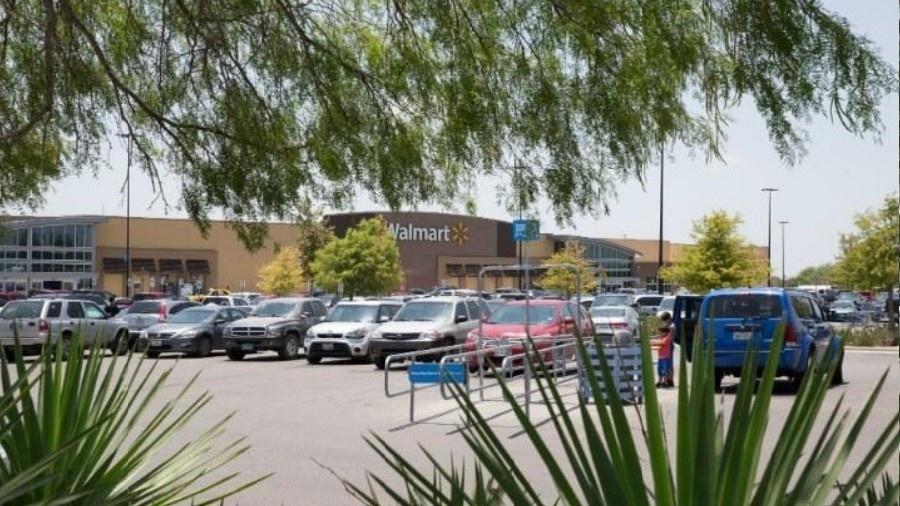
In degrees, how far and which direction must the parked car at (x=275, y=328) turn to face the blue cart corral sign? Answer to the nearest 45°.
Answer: approximately 45° to its left

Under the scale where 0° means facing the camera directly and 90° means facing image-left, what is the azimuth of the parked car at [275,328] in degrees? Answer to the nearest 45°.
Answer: approximately 45°

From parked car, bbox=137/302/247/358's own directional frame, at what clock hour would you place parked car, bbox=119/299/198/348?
parked car, bbox=119/299/198/348 is roughly at 4 o'clock from parked car, bbox=137/302/247/358.

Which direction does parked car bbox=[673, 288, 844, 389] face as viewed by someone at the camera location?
facing away from the viewer and to the right of the viewer

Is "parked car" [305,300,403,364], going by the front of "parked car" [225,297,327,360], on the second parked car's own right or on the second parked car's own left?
on the second parked car's own left

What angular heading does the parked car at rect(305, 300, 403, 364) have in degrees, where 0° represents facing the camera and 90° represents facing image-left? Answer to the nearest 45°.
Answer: approximately 45°

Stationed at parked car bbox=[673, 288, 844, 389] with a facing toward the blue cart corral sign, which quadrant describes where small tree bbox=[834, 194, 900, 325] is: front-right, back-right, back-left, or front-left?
back-right

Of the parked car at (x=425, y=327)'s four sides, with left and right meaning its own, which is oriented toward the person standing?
left

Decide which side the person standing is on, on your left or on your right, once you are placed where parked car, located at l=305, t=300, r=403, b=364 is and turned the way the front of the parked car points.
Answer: on your left

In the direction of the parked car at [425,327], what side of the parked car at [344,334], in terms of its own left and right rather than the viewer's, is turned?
left
